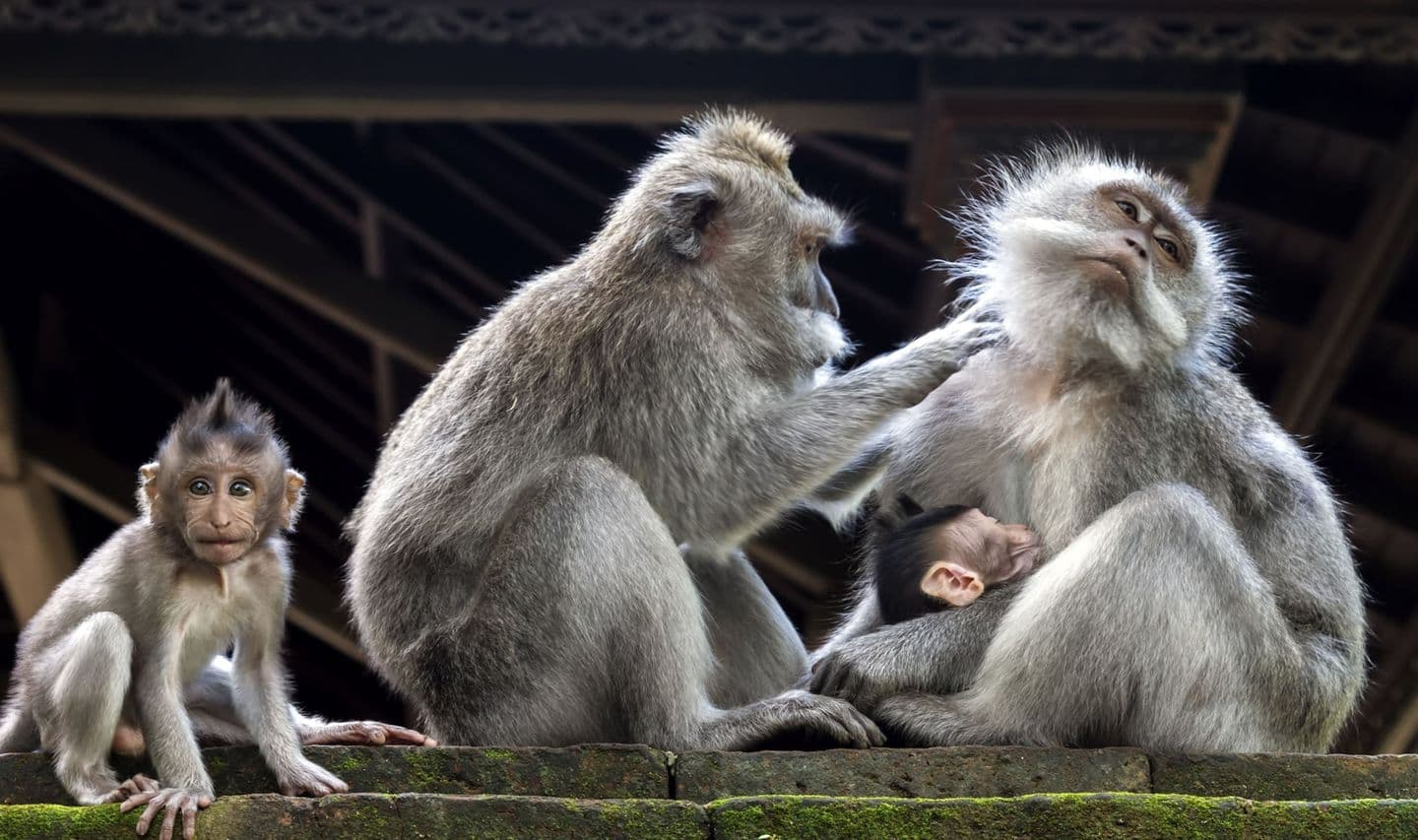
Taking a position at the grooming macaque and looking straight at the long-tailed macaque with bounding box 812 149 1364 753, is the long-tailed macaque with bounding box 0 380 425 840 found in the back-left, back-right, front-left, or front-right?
back-right

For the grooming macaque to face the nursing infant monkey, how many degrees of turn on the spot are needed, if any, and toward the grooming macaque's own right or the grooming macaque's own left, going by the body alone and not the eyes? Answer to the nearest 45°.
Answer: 0° — it already faces it

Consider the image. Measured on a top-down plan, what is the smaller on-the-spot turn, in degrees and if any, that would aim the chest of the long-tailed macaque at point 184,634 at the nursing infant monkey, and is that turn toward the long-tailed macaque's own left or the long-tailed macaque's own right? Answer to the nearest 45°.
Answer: approximately 45° to the long-tailed macaque's own left

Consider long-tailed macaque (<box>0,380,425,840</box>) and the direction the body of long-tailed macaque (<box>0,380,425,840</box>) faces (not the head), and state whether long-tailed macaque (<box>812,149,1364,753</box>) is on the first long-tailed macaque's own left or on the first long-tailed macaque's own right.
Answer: on the first long-tailed macaque's own left

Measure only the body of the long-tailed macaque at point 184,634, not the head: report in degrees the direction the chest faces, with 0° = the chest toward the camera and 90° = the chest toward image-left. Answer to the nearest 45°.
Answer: approximately 315°

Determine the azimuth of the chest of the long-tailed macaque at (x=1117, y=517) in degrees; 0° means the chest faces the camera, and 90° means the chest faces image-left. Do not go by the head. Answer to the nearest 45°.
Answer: approximately 45°

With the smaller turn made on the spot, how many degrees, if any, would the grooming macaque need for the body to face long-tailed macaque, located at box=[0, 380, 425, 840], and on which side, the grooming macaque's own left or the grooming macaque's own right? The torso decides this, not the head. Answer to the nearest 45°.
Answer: approximately 135° to the grooming macaque's own right

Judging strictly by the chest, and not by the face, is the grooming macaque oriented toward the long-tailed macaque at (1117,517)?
yes

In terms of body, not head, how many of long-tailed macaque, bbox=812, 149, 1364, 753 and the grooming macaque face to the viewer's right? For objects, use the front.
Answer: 1

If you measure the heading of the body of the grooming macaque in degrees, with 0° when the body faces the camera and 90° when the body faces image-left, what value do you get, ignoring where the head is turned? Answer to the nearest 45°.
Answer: approximately 270°

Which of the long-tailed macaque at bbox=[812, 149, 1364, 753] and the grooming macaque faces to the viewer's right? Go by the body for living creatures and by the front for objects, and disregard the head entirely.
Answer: the grooming macaque

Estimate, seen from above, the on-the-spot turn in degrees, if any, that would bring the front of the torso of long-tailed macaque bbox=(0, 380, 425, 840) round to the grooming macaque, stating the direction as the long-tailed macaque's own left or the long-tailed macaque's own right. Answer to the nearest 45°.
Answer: approximately 90° to the long-tailed macaque's own left
